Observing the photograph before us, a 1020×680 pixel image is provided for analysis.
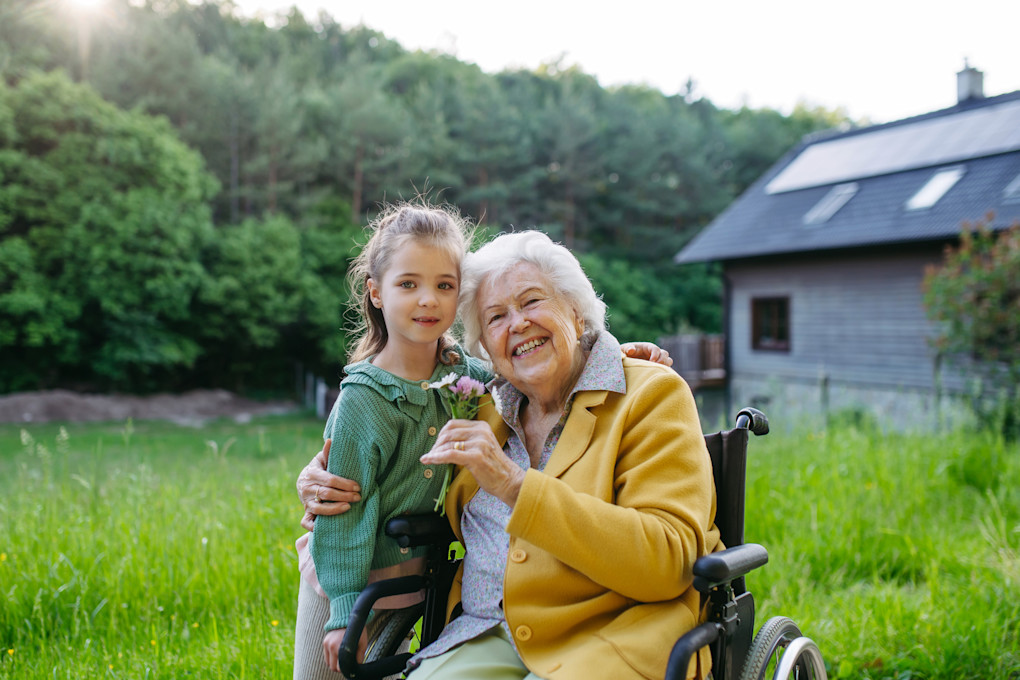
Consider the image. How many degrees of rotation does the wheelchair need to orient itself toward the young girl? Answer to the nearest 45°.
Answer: approximately 45° to its right

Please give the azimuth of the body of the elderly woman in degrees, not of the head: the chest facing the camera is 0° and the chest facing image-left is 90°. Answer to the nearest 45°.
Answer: approximately 45°

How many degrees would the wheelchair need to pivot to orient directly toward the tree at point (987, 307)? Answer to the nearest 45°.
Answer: approximately 180°

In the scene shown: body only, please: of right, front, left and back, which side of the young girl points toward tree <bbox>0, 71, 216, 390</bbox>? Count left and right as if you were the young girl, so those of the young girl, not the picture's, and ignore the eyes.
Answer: back

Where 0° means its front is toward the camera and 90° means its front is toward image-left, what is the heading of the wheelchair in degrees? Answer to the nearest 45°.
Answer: approximately 45°

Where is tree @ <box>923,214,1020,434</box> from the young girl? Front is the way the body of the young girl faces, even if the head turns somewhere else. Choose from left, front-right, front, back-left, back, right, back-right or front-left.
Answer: left

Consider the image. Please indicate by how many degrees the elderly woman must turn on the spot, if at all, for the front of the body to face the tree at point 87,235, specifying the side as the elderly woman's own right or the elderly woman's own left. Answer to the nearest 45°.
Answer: approximately 90° to the elderly woman's own right

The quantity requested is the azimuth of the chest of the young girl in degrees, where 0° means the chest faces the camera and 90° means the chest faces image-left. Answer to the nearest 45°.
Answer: approximately 315°

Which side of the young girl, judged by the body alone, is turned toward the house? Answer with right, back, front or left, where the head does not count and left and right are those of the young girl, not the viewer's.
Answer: left

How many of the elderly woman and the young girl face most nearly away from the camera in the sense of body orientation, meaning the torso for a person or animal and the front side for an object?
0

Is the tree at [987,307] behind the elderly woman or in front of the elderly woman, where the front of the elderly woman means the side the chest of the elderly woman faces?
behind
